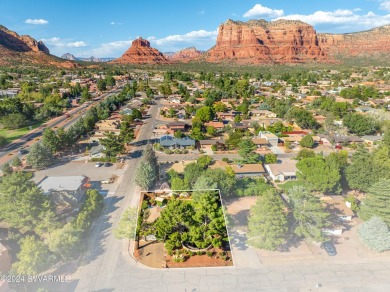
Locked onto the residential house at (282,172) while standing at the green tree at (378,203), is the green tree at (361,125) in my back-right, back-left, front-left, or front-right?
front-right

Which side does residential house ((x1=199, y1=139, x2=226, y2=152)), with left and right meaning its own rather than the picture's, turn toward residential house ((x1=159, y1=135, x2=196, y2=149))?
right

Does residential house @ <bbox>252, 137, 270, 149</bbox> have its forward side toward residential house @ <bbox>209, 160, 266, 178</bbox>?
yes

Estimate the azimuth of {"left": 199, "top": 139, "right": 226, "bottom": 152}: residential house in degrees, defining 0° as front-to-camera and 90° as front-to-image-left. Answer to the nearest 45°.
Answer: approximately 0°

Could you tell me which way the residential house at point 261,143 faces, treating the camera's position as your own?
facing the viewer
